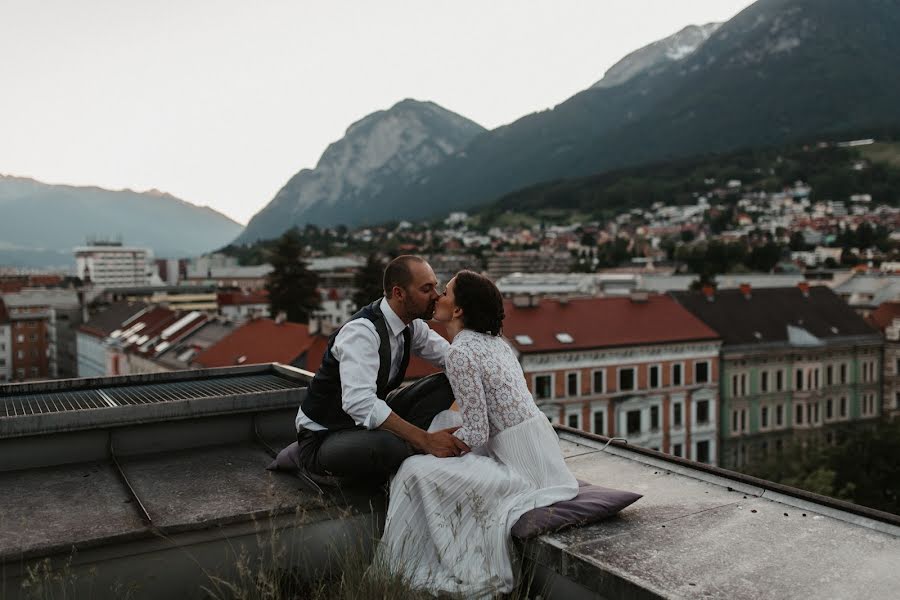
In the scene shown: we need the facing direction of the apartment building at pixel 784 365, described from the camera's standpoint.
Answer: facing the viewer and to the right of the viewer

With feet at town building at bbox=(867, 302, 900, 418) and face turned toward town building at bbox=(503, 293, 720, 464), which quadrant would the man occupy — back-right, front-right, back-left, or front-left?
front-left

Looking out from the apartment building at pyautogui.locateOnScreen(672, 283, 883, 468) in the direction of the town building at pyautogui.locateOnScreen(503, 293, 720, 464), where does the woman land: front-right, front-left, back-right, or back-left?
front-left

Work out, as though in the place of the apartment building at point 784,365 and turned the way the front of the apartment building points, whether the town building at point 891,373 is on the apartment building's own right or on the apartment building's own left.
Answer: on the apartment building's own left

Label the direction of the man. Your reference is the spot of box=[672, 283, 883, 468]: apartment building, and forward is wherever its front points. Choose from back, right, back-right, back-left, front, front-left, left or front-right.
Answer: front-right

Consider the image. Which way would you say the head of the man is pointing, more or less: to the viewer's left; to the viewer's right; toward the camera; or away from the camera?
to the viewer's right

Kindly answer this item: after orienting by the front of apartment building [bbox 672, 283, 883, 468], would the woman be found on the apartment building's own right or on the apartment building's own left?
on the apartment building's own right

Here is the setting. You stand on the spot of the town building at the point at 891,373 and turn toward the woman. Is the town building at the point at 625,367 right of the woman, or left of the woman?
right

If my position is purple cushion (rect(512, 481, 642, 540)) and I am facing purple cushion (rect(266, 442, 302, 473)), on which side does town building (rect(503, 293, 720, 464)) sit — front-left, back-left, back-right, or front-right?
front-right

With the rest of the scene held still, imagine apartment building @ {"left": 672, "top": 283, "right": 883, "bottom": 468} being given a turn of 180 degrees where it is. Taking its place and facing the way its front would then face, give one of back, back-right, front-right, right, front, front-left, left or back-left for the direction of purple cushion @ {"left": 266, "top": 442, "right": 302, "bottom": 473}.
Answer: back-left

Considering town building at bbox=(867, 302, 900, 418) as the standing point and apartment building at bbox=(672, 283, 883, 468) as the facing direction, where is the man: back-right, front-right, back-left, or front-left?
front-left

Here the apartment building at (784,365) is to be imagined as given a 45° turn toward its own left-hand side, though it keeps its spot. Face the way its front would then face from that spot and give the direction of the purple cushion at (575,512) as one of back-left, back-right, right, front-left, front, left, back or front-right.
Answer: right

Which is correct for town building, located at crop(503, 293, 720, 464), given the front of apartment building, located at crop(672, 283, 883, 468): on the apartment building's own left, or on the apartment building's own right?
on the apartment building's own right
